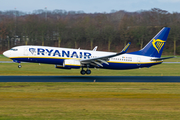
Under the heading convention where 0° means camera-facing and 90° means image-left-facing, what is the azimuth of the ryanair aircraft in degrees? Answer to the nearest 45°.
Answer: approximately 90°
